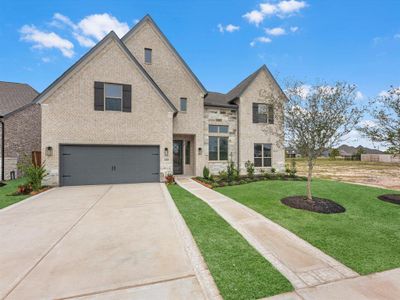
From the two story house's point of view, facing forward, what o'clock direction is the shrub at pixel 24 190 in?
The shrub is roughly at 2 o'clock from the two story house.

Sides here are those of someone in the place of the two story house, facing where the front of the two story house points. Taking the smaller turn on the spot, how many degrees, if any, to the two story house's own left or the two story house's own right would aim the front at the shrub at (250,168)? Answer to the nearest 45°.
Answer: approximately 90° to the two story house's own left

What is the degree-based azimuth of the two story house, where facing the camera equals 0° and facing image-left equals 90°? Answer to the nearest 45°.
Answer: approximately 0°

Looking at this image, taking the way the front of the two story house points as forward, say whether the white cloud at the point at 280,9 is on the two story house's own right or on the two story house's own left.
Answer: on the two story house's own left

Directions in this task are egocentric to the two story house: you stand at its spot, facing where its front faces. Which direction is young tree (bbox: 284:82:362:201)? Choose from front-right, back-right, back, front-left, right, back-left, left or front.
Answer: front-left

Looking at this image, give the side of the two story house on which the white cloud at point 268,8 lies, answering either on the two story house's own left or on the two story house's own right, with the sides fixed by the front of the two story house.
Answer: on the two story house's own left

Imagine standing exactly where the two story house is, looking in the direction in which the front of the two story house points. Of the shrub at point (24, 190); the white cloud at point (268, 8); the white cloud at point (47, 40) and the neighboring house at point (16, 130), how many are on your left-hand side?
1

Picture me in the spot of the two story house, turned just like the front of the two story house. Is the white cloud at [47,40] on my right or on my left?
on my right

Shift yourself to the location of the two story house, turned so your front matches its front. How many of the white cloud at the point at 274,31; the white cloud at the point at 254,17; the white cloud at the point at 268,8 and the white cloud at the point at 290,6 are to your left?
4

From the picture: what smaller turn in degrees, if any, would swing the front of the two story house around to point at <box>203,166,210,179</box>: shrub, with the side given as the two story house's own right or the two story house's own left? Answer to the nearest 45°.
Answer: approximately 90° to the two story house's own left

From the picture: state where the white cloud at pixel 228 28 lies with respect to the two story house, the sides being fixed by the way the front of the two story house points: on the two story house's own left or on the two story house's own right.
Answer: on the two story house's own left
